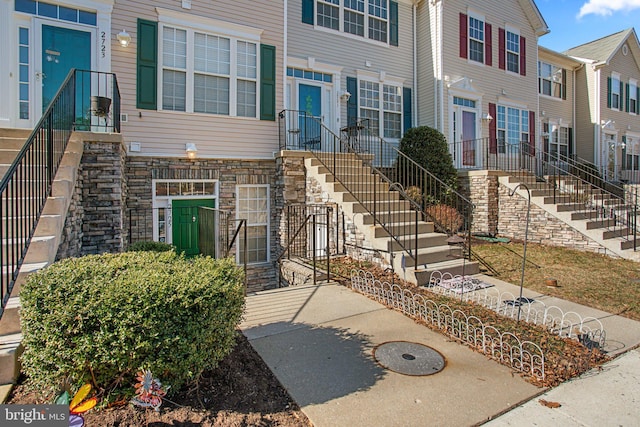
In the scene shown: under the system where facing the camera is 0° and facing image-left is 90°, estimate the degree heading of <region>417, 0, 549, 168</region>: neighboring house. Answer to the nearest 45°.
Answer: approximately 315°

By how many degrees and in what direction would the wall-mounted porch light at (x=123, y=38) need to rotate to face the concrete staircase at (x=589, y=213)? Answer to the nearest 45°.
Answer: approximately 90° to its left

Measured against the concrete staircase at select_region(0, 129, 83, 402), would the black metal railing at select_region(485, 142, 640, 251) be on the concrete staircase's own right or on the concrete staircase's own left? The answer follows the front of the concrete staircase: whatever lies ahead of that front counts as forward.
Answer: on the concrete staircase's own left

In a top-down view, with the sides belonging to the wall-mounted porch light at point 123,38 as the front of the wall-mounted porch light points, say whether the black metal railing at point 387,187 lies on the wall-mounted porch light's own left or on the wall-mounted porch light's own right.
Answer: on the wall-mounted porch light's own left

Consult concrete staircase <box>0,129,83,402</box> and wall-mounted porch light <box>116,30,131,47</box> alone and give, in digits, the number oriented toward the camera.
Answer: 2

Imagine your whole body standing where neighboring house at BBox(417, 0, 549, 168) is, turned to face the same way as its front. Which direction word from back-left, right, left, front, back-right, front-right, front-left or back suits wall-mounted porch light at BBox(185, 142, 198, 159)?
right

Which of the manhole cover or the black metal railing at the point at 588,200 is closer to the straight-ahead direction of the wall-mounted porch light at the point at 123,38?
the manhole cover

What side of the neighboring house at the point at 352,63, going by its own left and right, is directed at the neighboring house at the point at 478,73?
left
